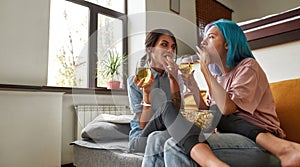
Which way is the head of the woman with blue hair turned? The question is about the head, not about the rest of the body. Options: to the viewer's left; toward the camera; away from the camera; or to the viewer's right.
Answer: to the viewer's left

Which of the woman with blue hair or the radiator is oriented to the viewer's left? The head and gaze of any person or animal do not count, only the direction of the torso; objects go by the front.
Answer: the woman with blue hair

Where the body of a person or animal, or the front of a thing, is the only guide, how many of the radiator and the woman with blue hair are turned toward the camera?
1

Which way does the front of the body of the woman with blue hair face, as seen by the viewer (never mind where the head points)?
to the viewer's left

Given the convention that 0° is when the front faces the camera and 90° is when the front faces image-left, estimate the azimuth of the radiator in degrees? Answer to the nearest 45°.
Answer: approximately 0°
